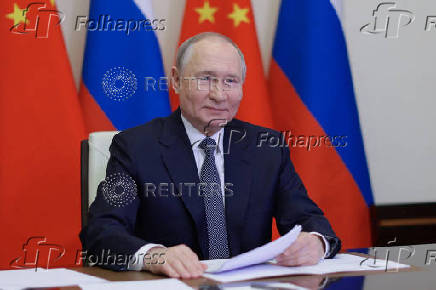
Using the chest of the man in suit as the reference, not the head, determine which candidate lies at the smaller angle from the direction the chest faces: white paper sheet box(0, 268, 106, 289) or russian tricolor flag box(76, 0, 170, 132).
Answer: the white paper sheet

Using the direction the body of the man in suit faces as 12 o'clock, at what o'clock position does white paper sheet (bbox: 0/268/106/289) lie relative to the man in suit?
The white paper sheet is roughly at 1 o'clock from the man in suit.

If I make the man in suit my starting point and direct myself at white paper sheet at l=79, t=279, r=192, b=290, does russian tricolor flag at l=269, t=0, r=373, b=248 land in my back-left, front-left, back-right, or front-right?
back-left

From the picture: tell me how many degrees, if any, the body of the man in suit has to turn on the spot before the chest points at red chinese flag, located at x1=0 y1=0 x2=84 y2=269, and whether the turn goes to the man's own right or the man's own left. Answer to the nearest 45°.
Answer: approximately 135° to the man's own right

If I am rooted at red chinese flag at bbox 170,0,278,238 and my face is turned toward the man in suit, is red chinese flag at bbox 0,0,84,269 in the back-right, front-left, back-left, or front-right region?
front-right

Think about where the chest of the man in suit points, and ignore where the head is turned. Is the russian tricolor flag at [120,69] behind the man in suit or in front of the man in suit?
behind

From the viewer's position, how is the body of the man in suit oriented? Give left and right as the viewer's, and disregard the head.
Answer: facing the viewer

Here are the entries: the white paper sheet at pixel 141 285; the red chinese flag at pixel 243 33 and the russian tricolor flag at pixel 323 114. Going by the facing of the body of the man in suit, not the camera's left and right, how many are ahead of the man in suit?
1

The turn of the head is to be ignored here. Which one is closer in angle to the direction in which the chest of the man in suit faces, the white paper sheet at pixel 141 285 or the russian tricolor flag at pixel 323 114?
the white paper sheet

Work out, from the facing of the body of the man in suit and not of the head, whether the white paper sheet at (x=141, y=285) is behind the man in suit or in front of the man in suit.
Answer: in front

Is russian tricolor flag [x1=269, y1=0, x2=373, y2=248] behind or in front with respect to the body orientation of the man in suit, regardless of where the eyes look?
behind

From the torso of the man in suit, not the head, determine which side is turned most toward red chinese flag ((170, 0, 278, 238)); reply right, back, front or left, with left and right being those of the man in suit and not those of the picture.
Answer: back

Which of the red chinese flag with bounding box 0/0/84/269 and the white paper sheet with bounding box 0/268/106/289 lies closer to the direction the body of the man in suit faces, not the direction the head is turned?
the white paper sheet

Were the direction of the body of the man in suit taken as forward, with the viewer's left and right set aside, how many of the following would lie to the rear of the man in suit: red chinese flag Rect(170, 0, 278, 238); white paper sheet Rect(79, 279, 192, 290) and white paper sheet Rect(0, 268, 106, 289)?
1
